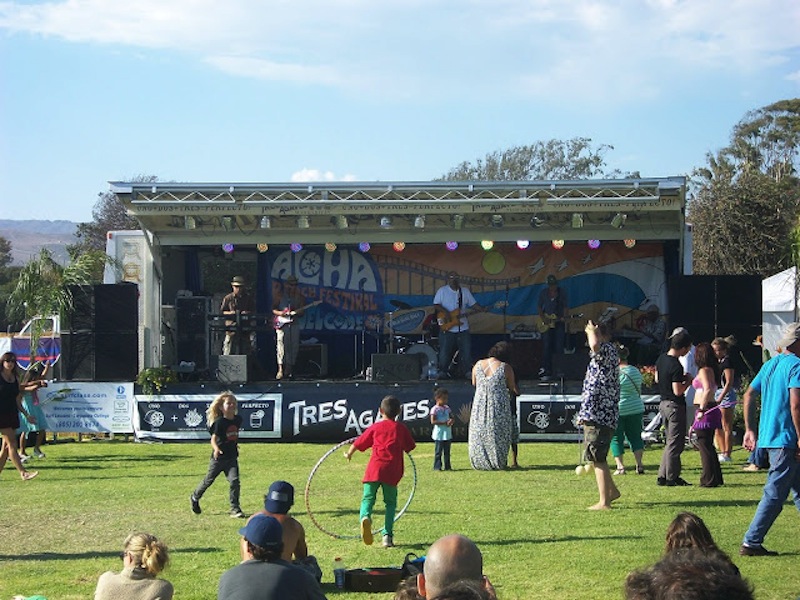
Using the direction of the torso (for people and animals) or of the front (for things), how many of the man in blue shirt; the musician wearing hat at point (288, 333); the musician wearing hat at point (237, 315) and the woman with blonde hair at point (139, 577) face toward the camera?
2

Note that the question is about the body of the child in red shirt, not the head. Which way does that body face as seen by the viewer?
away from the camera

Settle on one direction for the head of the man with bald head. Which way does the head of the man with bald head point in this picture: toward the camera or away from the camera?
away from the camera

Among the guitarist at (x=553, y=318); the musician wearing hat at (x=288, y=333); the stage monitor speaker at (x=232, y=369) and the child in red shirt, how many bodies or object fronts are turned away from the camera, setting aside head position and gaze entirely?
2

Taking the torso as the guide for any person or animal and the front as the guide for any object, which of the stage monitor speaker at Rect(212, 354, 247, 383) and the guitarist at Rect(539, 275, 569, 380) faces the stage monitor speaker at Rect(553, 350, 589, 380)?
the guitarist

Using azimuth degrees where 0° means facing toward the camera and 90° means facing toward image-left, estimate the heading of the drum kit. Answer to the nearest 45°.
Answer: approximately 0°

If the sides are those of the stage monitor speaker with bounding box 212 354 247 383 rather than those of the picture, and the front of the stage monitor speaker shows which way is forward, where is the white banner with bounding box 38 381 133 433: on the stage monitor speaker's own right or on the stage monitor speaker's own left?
on the stage monitor speaker's own left

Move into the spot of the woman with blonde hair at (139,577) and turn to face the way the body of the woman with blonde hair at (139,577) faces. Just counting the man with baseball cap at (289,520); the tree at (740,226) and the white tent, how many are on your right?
3

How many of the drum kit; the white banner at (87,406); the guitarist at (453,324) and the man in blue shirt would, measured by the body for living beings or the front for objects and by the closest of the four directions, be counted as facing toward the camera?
3

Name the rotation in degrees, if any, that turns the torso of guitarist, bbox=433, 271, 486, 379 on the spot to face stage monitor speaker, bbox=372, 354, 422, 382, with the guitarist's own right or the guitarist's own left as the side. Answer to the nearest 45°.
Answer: approximately 45° to the guitarist's own right

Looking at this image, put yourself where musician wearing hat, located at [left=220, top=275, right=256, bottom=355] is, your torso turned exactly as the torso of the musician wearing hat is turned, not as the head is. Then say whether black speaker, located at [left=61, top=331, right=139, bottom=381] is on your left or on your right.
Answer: on your right
